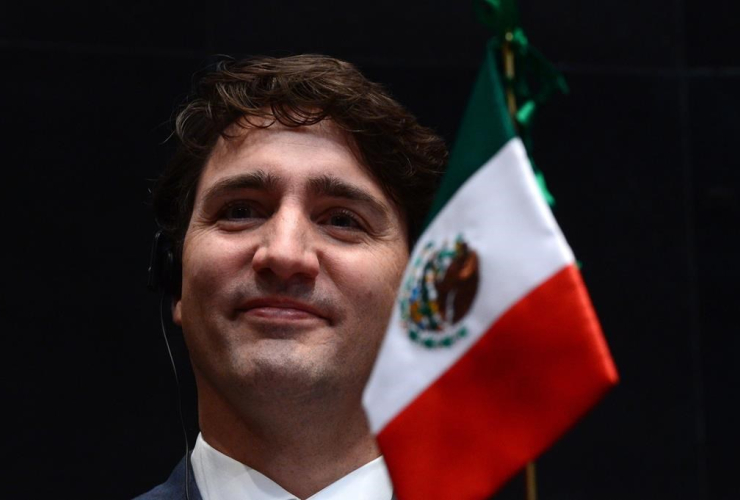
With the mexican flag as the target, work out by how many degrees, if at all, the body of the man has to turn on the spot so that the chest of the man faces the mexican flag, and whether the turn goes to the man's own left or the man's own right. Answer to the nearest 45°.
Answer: approximately 45° to the man's own left
